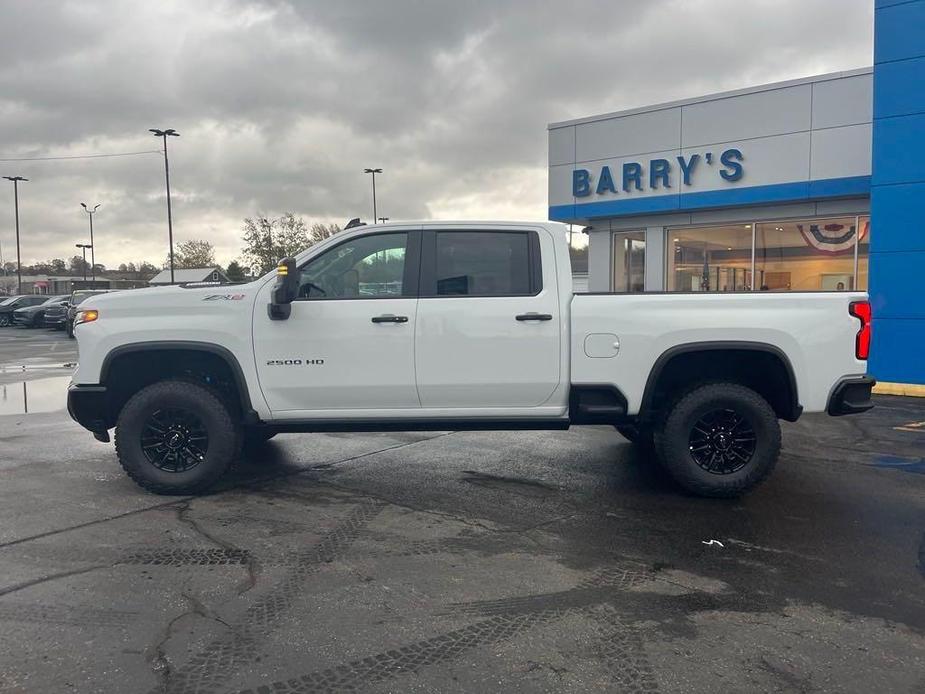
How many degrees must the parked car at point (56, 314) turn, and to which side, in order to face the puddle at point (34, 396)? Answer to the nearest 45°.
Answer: approximately 45° to its left

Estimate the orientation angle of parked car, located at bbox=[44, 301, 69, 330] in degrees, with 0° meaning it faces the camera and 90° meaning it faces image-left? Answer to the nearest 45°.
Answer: approximately 45°

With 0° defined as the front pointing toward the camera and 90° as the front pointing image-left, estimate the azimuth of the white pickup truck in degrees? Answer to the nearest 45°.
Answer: approximately 90°

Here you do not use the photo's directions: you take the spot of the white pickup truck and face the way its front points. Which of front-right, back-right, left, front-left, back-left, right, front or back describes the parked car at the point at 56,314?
front-right

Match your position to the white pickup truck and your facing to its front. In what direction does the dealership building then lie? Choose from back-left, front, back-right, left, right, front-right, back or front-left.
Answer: back-right

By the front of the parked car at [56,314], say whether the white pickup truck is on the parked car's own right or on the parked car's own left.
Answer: on the parked car's own left

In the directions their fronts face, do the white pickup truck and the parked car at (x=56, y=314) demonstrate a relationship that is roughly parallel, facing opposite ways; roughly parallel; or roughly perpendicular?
roughly perpendicular

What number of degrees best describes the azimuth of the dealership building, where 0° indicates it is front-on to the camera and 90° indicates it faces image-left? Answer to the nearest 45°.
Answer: approximately 45°

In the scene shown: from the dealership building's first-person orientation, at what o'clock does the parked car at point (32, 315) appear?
The parked car is roughly at 2 o'clock from the dealership building.

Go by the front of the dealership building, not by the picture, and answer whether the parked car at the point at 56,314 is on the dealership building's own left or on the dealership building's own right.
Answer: on the dealership building's own right
